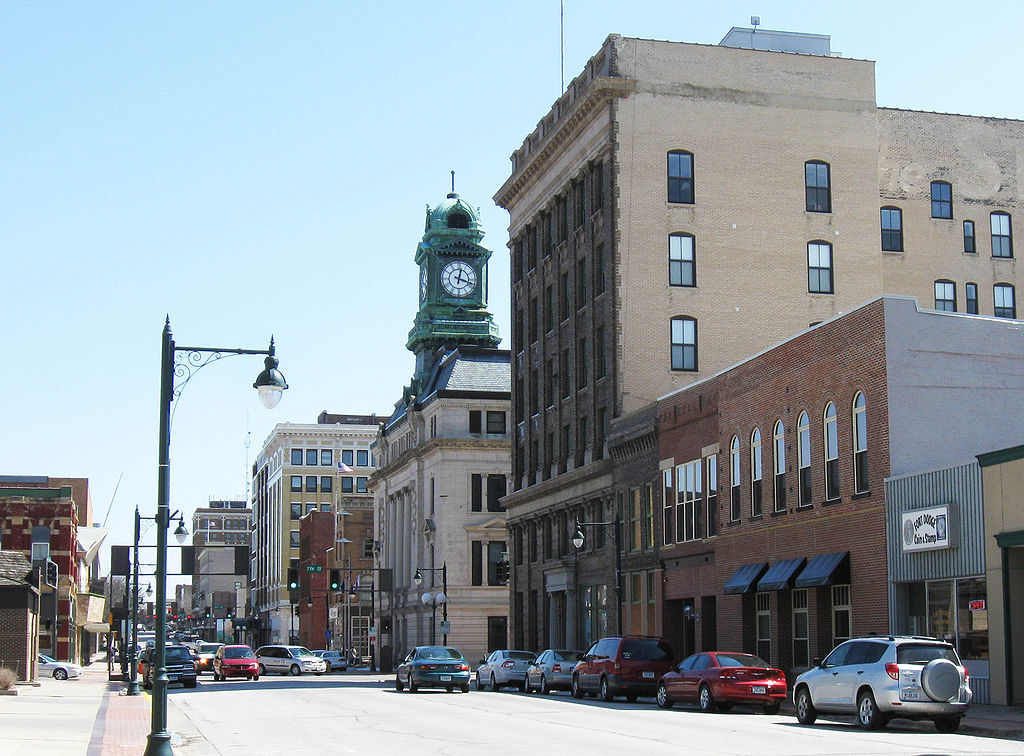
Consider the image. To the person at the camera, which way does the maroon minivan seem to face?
facing away from the viewer and to the left of the viewer

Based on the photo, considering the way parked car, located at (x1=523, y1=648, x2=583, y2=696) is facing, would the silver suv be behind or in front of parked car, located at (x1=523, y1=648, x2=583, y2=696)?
behind

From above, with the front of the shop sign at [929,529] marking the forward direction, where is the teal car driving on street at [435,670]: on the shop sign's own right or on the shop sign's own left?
on the shop sign's own right

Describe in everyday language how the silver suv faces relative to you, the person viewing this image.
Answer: facing away from the viewer and to the left of the viewer

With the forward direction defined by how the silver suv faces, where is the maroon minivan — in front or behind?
in front

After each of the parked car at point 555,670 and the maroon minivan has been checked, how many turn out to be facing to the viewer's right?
0

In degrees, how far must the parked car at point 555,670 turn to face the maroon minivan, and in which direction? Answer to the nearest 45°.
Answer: approximately 135° to its left

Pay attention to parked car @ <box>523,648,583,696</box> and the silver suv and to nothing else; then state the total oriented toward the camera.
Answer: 0

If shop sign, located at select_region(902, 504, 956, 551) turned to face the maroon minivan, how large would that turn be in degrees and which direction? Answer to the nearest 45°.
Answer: approximately 90° to its right

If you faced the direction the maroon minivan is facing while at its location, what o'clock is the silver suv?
The silver suv is roughly at 7 o'clock from the maroon minivan.

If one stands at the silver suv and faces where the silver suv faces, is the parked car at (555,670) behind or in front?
in front

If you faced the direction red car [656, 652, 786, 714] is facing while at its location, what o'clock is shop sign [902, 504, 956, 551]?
The shop sign is roughly at 4 o'clock from the red car.
